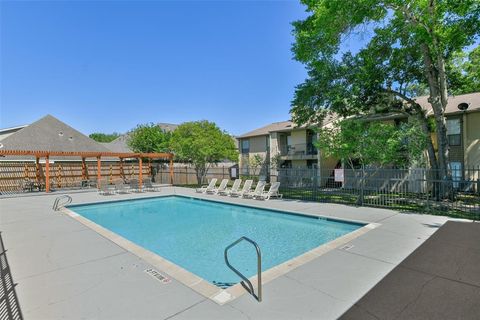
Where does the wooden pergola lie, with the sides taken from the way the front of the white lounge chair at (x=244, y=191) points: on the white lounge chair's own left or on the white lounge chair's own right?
on the white lounge chair's own right

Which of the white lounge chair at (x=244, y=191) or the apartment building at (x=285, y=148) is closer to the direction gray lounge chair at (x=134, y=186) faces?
the white lounge chair

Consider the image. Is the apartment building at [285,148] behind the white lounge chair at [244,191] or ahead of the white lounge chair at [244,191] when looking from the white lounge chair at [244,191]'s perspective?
behind

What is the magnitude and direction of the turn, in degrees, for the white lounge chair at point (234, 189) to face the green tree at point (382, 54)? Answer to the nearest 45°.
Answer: approximately 90° to its left

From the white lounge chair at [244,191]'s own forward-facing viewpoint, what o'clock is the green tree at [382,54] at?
The green tree is roughly at 8 o'clock from the white lounge chair.

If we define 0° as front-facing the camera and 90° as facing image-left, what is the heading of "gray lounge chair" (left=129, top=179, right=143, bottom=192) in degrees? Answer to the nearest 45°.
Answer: approximately 315°

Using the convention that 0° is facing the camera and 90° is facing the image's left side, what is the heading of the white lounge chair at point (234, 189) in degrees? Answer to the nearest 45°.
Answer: approximately 45°

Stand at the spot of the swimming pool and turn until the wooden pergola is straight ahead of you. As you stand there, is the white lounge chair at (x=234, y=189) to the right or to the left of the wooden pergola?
right

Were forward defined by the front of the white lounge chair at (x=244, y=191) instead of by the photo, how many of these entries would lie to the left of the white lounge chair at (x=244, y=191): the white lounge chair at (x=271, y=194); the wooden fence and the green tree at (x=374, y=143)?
2
